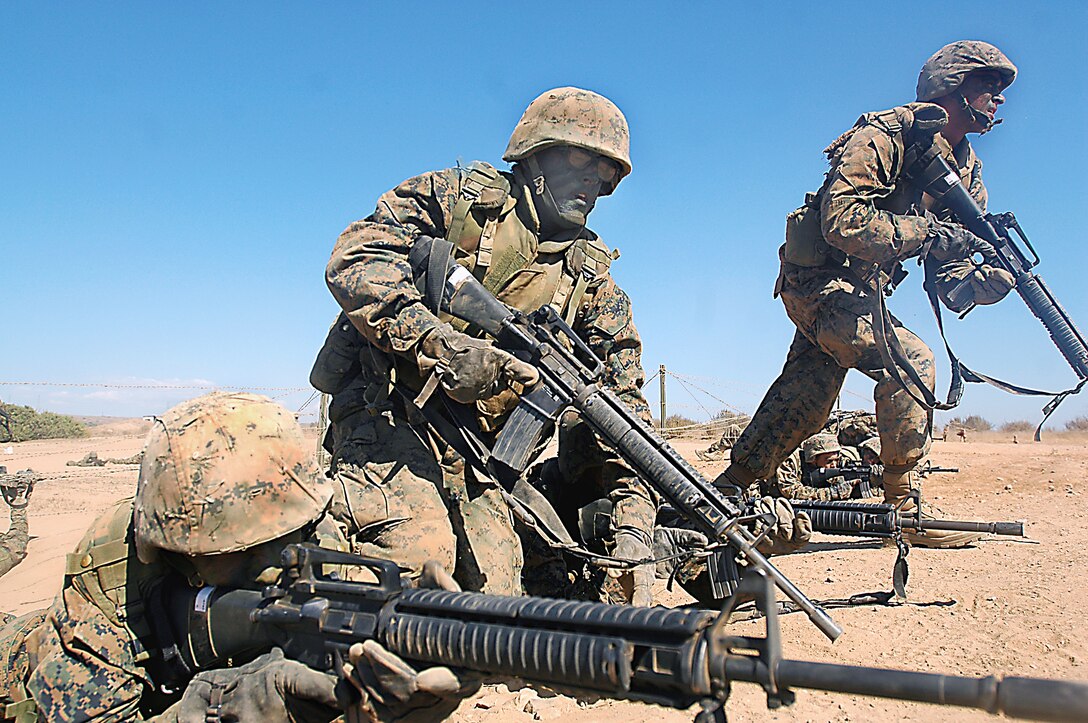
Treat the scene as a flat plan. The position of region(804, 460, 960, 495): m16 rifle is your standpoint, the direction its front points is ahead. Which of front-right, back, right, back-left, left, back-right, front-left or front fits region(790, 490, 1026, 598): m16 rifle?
right

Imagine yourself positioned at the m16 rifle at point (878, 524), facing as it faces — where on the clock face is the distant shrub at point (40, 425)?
The distant shrub is roughly at 7 o'clock from the m16 rifle.

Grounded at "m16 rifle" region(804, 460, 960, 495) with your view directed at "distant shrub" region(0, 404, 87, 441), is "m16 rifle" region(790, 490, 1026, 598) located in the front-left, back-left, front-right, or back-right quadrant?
back-left

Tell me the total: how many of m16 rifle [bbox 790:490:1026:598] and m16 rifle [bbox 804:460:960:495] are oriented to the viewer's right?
2

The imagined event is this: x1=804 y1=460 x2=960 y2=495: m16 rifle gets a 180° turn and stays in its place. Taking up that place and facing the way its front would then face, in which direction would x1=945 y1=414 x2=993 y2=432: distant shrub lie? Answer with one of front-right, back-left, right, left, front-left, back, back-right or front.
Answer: right

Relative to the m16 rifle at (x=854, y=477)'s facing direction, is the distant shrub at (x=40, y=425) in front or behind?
behind

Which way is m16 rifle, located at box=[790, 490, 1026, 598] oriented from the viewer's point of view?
to the viewer's right

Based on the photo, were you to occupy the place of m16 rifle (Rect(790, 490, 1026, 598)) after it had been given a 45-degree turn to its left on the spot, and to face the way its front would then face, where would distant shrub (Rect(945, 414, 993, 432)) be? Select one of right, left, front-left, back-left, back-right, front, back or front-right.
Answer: front-left

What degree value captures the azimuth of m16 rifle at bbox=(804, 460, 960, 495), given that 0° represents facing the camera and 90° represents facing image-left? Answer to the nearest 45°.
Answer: approximately 270°

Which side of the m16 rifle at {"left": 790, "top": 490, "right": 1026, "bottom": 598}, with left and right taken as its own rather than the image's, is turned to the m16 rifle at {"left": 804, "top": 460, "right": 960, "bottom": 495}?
left
